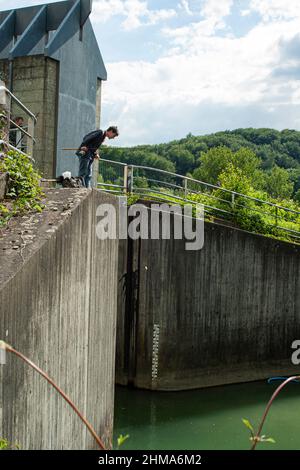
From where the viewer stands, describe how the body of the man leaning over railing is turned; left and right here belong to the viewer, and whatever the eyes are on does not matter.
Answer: facing to the right of the viewer

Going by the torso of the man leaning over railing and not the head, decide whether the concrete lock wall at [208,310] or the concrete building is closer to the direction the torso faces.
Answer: the concrete lock wall

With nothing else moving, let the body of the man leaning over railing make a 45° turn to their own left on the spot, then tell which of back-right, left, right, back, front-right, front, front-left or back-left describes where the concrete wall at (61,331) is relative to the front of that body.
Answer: back-right

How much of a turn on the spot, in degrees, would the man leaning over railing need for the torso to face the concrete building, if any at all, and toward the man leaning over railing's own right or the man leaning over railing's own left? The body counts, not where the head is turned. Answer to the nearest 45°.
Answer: approximately 90° to the man leaning over railing's own left
